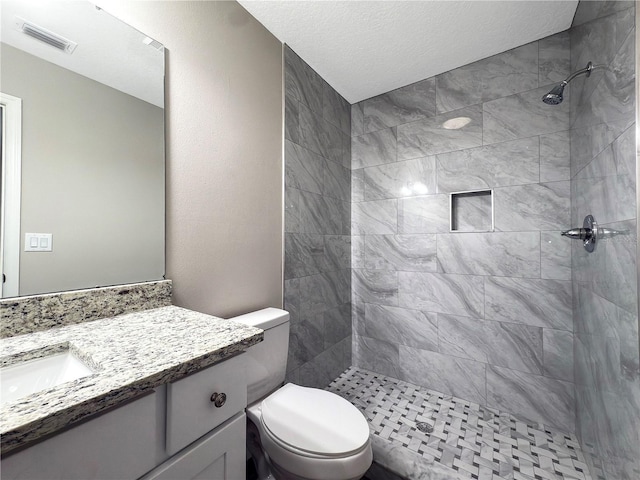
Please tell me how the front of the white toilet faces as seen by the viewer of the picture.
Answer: facing the viewer and to the right of the viewer

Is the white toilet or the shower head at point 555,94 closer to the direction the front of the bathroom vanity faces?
the shower head

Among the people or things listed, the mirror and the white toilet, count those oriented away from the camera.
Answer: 0

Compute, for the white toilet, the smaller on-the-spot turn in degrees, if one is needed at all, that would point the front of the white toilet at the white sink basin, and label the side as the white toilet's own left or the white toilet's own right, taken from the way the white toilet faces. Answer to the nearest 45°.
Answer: approximately 90° to the white toilet's own right

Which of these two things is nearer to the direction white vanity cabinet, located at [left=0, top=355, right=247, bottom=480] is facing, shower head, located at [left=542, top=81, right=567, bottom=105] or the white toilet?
the shower head

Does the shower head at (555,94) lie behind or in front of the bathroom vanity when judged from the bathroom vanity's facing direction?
in front

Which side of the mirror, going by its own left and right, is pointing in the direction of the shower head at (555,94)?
front
